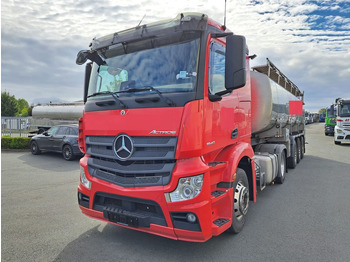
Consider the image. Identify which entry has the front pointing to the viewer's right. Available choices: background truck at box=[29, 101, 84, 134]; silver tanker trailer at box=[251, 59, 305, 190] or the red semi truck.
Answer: the background truck

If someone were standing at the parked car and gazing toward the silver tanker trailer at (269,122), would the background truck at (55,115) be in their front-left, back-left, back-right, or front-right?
back-left

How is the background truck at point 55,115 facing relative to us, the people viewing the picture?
facing to the right of the viewer

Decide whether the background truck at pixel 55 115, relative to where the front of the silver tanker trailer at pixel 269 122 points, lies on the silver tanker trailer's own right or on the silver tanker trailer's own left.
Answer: on the silver tanker trailer's own right

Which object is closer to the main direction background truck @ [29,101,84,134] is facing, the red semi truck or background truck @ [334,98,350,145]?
the background truck

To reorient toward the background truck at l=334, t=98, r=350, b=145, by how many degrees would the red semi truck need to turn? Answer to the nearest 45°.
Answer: approximately 180°

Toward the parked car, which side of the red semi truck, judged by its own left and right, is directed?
right
